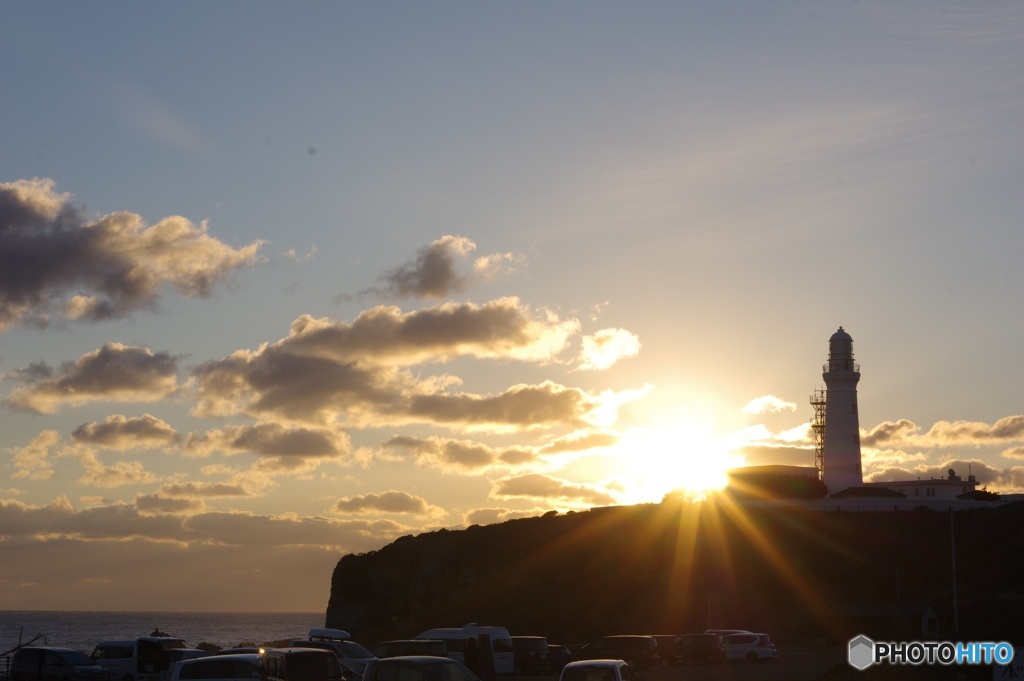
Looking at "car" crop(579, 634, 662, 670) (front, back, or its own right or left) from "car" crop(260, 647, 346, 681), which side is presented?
left
